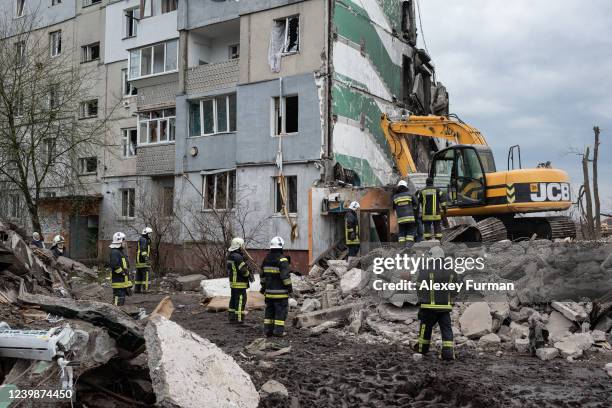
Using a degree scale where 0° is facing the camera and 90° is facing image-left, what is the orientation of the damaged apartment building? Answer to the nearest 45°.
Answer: approximately 45°

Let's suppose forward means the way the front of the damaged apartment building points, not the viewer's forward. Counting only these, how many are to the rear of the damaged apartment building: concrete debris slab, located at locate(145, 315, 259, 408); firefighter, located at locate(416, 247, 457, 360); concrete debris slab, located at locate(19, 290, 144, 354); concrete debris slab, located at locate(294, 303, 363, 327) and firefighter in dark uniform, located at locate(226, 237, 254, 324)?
0

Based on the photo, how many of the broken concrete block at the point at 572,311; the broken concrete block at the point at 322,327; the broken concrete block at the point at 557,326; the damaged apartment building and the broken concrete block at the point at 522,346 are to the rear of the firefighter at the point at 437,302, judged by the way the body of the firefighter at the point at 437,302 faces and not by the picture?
0

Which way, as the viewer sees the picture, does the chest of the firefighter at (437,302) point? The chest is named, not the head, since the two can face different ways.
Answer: away from the camera

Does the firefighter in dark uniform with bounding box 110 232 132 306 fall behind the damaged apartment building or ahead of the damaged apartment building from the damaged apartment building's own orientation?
ahead

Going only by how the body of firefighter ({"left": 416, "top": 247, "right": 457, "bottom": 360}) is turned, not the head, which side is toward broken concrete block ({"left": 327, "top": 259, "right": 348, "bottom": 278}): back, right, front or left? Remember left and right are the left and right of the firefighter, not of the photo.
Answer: front

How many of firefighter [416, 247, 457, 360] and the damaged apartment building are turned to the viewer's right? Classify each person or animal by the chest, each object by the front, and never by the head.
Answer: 0

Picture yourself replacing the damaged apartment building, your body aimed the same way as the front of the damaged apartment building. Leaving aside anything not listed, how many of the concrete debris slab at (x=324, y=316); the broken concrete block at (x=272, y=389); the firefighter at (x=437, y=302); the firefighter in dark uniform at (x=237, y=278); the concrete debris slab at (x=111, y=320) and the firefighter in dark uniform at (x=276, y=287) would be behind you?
0

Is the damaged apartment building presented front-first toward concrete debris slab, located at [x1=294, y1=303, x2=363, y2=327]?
no

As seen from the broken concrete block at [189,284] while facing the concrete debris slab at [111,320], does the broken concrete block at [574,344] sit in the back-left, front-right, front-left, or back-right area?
front-left

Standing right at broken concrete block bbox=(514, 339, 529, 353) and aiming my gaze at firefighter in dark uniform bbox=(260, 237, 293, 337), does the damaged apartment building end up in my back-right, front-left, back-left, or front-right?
front-right

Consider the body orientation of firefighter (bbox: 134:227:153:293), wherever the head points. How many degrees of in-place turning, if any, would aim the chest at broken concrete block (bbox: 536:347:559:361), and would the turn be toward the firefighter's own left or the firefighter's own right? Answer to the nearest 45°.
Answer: approximately 45° to the firefighter's own right

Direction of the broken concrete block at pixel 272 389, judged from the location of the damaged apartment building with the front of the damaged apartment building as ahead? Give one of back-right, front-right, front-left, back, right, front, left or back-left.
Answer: front-left

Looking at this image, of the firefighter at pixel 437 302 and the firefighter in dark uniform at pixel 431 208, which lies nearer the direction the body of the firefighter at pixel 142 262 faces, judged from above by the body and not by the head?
the firefighter in dark uniform

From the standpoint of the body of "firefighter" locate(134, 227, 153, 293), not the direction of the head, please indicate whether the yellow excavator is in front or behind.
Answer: in front

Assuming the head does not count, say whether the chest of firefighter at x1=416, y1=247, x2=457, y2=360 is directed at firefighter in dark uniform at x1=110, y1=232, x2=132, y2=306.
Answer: no

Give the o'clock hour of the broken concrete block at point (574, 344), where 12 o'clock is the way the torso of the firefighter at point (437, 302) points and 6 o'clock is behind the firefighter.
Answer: The broken concrete block is roughly at 2 o'clock from the firefighter.
